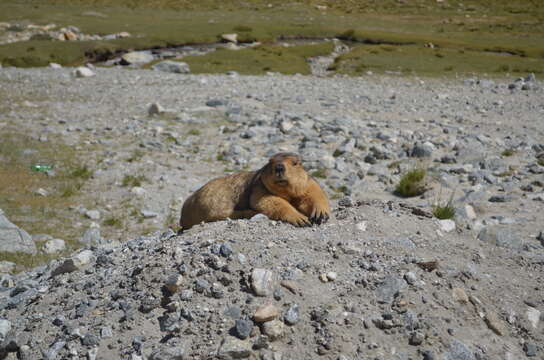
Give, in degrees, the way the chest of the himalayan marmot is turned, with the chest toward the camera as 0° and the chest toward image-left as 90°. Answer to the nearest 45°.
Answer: approximately 315°

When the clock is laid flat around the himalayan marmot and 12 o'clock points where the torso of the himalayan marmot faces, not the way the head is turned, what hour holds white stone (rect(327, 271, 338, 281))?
The white stone is roughly at 1 o'clock from the himalayan marmot.

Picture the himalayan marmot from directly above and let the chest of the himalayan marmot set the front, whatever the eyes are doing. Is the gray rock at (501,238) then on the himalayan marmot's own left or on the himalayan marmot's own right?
on the himalayan marmot's own left

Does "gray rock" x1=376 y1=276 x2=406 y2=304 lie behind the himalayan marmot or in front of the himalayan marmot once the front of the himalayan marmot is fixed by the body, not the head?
in front

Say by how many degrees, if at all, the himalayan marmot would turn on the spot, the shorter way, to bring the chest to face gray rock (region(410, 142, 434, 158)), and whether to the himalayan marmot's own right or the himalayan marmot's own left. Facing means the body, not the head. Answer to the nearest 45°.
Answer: approximately 90° to the himalayan marmot's own left

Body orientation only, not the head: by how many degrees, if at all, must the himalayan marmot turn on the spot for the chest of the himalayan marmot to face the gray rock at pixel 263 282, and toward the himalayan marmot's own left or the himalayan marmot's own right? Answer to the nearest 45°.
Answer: approximately 45° to the himalayan marmot's own right

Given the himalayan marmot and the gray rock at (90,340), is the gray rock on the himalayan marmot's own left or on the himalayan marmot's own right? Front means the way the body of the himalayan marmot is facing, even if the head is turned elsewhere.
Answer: on the himalayan marmot's own right

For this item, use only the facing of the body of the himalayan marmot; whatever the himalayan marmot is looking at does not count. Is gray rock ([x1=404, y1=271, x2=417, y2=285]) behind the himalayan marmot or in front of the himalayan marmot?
in front

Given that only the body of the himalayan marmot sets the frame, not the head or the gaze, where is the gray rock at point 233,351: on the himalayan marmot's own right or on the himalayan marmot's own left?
on the himalayan marmot's own right

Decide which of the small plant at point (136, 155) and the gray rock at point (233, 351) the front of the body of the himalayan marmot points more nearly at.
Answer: the gray rock

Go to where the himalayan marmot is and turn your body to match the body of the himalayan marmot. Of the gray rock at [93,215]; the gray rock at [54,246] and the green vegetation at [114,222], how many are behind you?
3

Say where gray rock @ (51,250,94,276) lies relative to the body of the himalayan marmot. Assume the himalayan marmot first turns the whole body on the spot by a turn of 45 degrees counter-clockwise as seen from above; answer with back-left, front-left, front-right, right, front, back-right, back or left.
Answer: back

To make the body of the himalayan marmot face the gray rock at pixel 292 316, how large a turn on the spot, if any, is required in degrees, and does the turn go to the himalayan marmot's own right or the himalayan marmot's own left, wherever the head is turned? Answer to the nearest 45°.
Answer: approximately 45° to the himalayan marmot's own right

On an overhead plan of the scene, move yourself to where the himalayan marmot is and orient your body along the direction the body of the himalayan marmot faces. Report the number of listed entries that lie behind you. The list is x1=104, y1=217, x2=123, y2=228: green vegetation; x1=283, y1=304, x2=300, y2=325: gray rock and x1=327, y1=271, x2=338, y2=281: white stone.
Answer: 1

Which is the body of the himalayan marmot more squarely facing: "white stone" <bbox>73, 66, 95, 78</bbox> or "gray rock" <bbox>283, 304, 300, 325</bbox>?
the gray rock

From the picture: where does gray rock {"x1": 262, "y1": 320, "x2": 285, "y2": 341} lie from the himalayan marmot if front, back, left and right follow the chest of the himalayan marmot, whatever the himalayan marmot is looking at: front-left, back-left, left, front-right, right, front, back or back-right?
front-right

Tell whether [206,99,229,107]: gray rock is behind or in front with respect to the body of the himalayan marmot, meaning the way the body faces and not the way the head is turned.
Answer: behind
